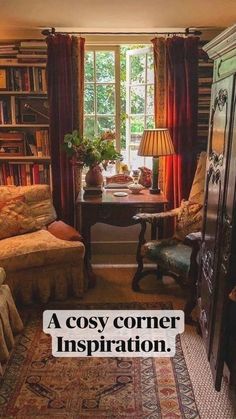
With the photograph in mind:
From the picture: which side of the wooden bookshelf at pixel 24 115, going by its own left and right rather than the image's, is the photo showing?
front

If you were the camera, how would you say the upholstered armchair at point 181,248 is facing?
facing the viewer and to the left of the viewer

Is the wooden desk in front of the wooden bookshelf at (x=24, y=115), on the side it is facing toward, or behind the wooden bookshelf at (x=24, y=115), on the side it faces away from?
in front

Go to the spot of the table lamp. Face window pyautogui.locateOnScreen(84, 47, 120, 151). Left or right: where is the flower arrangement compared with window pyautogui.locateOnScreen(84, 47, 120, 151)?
left

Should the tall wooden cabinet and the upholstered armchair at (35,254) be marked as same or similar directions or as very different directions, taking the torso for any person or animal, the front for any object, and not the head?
very different directions

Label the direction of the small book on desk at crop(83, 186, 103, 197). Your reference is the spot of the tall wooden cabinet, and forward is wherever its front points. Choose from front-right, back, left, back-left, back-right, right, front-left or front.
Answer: front-right

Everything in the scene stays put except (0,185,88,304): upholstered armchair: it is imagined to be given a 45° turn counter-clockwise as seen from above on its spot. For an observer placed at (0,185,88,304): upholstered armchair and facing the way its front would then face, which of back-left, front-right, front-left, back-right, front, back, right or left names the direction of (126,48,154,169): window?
front-left

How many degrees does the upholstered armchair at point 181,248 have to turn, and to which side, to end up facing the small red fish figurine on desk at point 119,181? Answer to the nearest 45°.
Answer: approximately 90° to its right

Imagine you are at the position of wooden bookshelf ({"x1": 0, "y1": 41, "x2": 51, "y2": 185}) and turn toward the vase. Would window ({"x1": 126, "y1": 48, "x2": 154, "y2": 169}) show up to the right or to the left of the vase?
left

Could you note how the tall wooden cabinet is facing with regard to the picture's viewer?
facing to the left of the viewer

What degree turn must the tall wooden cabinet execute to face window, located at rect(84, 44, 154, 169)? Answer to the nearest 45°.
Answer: approximately 45° to its right

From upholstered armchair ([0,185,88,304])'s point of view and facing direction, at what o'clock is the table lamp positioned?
The table lamp is roughly at 10 o'clock from the upholstered armchair.

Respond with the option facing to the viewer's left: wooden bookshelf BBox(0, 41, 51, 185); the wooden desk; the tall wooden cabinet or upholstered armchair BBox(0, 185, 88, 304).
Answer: the tall wooden cabinet

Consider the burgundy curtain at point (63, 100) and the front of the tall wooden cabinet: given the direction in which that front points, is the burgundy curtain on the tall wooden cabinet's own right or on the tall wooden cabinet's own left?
on the tall wooden cabinet's own right

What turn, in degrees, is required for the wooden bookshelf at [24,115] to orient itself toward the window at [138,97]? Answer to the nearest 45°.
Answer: approximately 90° to its left

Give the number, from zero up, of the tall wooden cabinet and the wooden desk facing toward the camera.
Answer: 1
